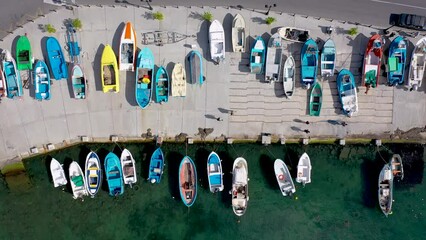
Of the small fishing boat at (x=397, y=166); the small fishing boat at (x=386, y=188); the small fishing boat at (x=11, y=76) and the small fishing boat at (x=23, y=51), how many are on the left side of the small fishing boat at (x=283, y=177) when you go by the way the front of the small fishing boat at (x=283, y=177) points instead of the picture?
2

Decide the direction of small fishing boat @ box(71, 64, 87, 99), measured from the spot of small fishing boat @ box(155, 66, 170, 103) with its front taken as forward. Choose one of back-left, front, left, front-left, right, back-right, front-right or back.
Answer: left

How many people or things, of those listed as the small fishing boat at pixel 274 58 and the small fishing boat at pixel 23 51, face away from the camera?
2
